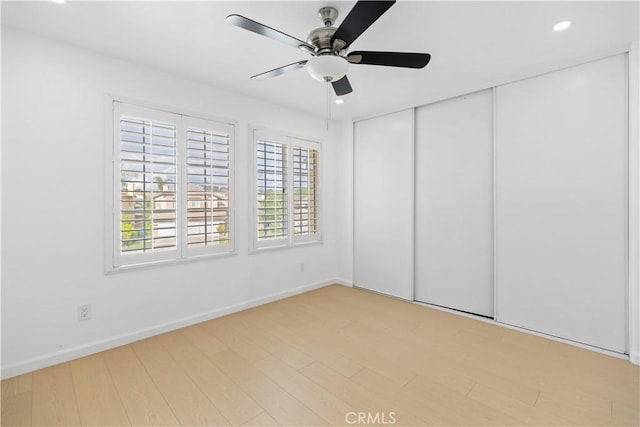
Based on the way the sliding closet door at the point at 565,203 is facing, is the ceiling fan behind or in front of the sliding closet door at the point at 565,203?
in front

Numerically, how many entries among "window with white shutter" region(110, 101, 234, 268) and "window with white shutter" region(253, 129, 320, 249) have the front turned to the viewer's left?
0

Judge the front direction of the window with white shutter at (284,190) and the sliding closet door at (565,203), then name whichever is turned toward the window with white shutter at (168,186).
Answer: the sliding closet door

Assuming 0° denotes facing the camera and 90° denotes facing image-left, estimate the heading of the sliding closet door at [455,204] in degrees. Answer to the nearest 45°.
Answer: approximately 45°

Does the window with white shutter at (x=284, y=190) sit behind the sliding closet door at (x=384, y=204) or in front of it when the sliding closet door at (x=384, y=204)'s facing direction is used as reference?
in front

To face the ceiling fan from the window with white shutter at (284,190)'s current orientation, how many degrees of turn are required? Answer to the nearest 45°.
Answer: approximately 45° to its right

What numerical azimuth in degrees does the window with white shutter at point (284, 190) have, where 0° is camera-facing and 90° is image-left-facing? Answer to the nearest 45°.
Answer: approximately 315°

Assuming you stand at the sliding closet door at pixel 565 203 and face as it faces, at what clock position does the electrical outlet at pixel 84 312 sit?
The electrical outlet is roughly at 12 o'clock from the sliding closet door.
